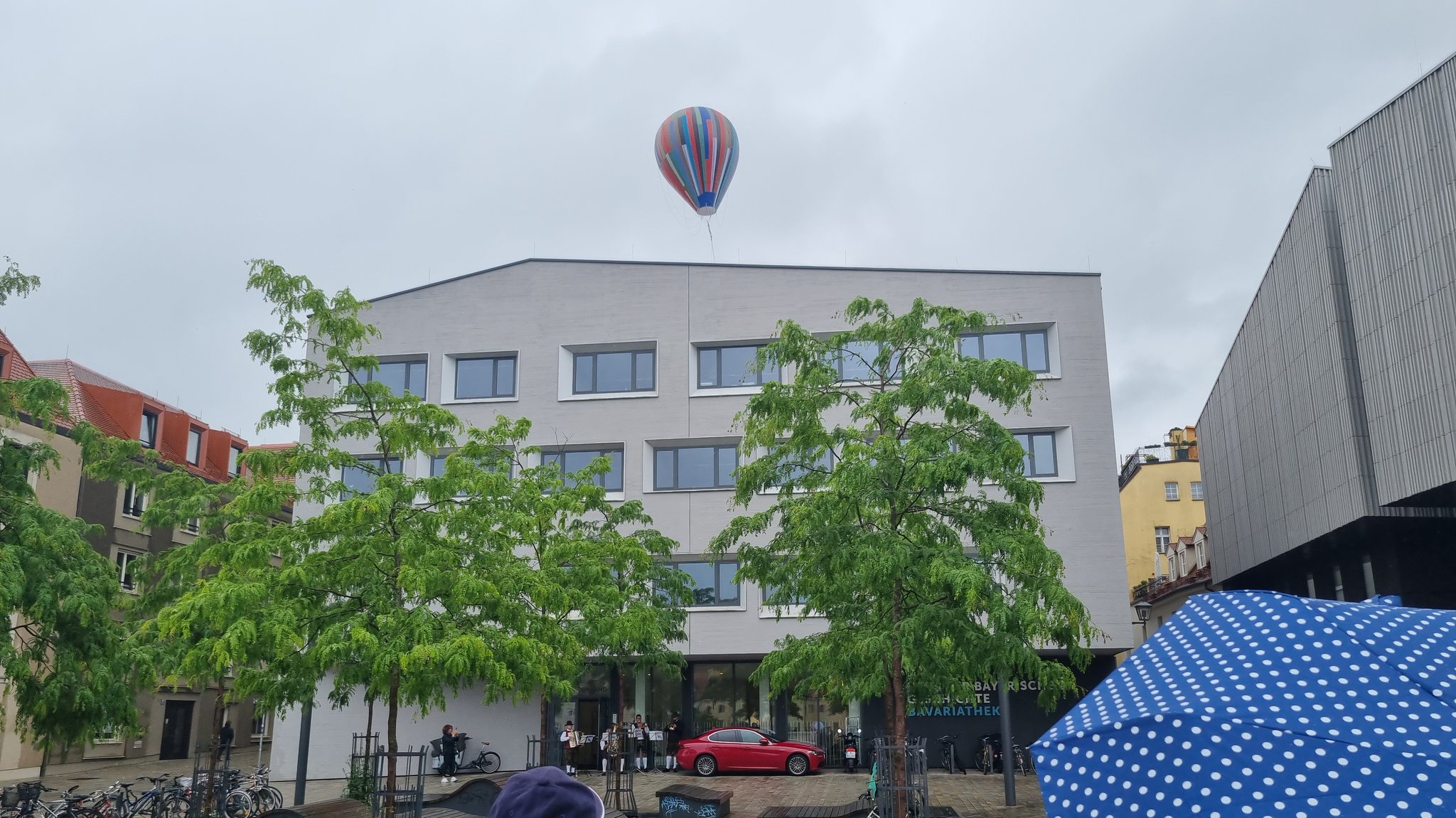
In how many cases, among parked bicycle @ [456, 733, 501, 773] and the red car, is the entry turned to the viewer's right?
1

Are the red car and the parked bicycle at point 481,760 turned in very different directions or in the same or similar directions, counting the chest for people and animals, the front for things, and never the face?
very different directions
